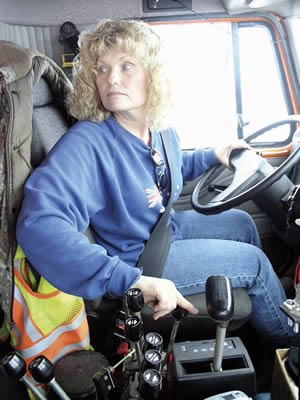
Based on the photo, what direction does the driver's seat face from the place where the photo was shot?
facing to the right of the viewer

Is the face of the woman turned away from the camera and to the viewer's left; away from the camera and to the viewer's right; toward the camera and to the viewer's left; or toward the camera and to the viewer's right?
toward the camera and to the viewer's left

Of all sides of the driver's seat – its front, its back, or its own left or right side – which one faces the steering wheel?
front
